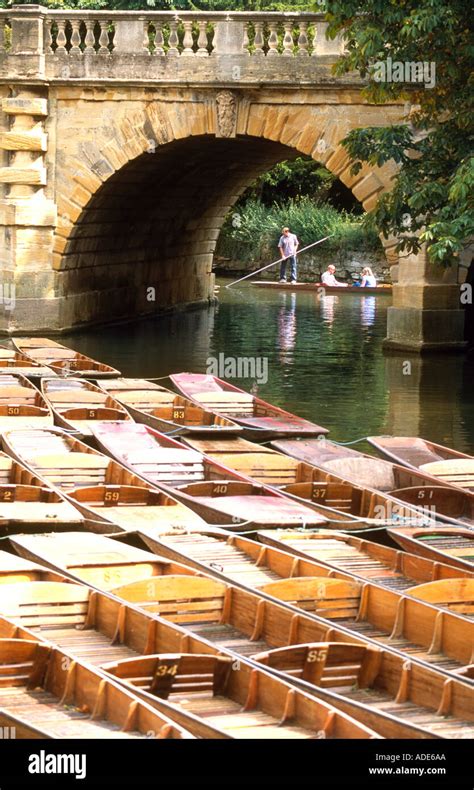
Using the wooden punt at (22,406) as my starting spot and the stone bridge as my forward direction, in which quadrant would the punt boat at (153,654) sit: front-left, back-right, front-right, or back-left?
back-right

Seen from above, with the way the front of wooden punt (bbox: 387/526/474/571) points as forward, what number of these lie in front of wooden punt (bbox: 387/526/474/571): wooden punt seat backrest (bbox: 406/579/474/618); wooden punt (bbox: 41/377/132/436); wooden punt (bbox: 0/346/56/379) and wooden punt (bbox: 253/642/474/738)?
2
